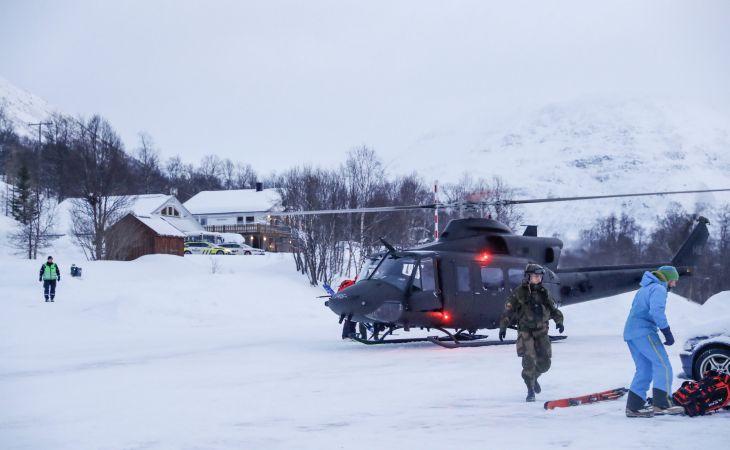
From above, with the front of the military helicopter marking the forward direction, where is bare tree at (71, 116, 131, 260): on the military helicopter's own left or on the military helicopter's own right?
on the military helicopter's own right

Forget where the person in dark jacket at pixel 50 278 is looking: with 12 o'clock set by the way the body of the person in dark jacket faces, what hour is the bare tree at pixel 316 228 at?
The bare tree is roughly at 8 o'clock from the person in dark jacket.

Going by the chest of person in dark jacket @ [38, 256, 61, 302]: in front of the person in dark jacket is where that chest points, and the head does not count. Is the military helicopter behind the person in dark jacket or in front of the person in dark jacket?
in front

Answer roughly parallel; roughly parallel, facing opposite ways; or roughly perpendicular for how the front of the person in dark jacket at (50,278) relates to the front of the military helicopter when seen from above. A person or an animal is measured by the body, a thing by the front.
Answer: roughly perpendicular

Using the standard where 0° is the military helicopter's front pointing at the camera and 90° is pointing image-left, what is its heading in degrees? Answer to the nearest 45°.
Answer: approximately 45°

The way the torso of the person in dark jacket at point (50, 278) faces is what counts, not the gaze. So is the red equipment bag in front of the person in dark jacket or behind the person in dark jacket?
in front

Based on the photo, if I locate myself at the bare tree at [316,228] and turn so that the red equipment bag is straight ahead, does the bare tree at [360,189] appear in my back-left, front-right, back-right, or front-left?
back-left

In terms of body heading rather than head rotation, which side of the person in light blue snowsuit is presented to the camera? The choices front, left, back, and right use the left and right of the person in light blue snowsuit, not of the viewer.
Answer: right

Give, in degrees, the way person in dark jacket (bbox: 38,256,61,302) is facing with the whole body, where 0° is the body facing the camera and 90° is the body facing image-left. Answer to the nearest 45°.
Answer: approximately 0°

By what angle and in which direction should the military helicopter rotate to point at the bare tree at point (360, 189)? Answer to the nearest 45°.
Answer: approximately 135° to its right

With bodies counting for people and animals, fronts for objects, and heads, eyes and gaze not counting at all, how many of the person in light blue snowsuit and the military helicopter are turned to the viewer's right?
1
